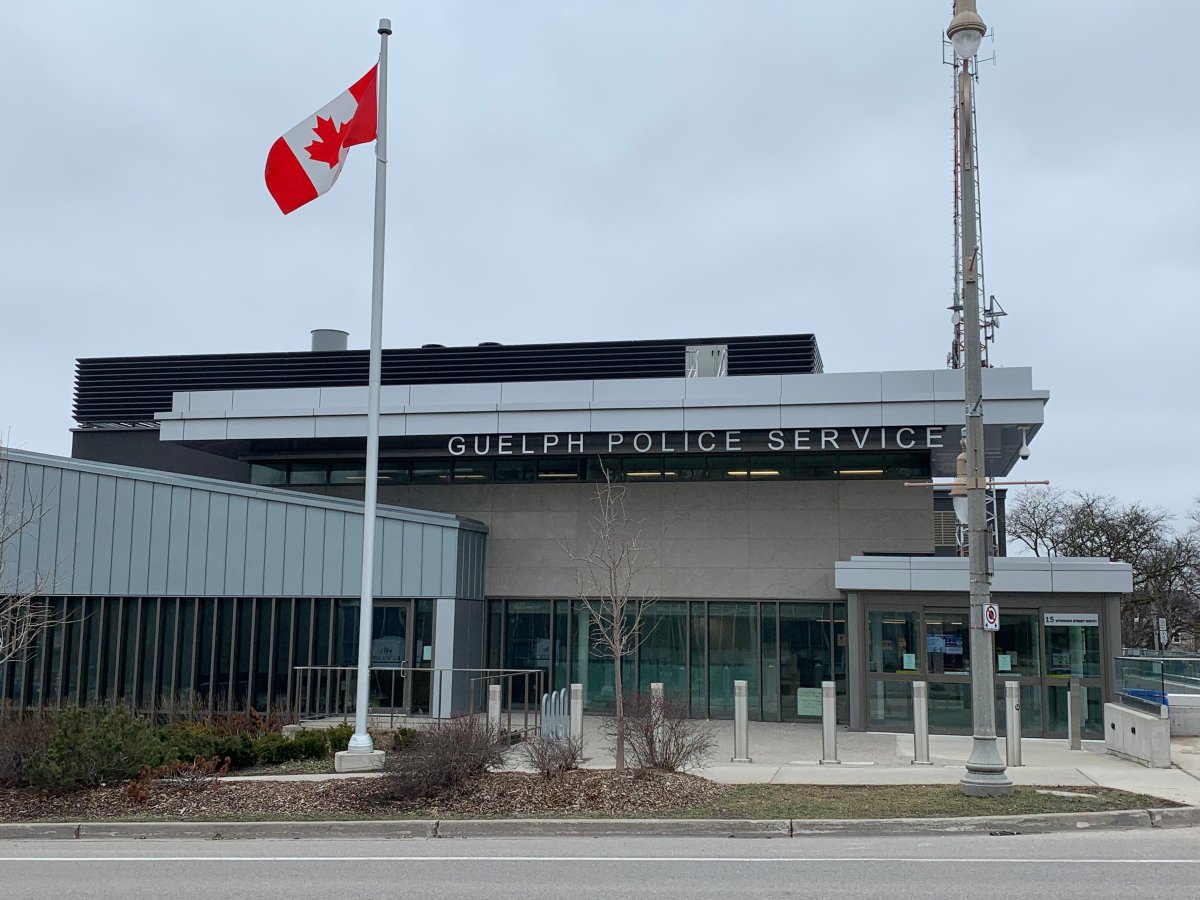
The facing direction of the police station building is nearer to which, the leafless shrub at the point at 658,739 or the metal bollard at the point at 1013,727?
the leafless shrub

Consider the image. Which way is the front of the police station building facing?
toward the camera

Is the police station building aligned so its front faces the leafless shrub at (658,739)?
yes

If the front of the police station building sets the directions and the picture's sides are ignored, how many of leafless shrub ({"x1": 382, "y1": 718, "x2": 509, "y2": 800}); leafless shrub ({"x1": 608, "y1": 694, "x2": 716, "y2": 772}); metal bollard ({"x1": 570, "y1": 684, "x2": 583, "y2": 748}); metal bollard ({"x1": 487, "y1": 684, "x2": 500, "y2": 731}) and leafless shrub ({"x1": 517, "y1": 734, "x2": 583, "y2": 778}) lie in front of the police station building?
5

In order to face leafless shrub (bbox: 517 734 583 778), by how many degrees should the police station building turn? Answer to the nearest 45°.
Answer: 0° — it already faces it

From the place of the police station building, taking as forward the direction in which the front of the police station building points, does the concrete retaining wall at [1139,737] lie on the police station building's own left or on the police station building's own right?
on the police station building's own left

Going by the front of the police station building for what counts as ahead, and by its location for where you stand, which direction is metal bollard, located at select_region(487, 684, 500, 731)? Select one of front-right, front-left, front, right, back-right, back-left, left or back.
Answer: front

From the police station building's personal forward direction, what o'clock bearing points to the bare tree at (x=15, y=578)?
The bare tree is roughly at 3 o'clock from the police station building.

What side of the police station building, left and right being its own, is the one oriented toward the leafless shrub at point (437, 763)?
front

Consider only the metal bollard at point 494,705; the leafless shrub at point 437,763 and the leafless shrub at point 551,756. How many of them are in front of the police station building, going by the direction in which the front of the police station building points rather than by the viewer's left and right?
3

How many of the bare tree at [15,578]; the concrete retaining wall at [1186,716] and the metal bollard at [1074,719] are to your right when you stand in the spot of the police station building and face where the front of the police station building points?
1

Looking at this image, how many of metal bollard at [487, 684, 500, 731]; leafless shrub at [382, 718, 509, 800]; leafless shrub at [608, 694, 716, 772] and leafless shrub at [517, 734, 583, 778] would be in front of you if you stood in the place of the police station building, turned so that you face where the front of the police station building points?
4

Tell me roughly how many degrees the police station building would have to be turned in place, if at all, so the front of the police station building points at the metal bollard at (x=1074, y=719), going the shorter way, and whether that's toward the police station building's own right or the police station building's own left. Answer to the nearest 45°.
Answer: approximately 45° to the police station building's own left
